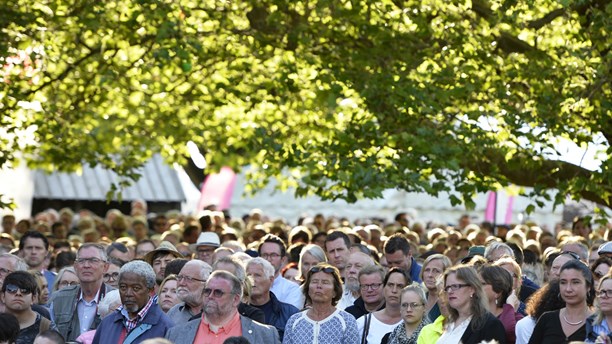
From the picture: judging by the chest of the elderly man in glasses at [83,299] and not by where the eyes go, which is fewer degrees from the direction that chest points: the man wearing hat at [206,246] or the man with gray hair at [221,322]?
the man with gray hair

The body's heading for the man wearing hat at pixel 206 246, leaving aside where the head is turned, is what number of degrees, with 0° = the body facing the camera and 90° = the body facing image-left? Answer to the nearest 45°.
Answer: approximately 45°

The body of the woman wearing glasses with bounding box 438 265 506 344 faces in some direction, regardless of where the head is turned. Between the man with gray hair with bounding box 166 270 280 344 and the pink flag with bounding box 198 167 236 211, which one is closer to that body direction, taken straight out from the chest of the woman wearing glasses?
the man with gray hair

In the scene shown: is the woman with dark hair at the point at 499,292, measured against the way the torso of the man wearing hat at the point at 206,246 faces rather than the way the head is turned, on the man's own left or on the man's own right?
on the man's own left

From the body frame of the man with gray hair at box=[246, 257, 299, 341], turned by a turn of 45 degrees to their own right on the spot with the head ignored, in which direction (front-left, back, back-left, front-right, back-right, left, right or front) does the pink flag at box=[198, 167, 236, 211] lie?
right

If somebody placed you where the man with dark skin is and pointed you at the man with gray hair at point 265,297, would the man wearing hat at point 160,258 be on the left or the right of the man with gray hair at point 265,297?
left

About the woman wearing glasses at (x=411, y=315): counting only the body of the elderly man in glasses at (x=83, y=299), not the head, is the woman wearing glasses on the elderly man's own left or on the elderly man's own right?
on the elderly man's own left
